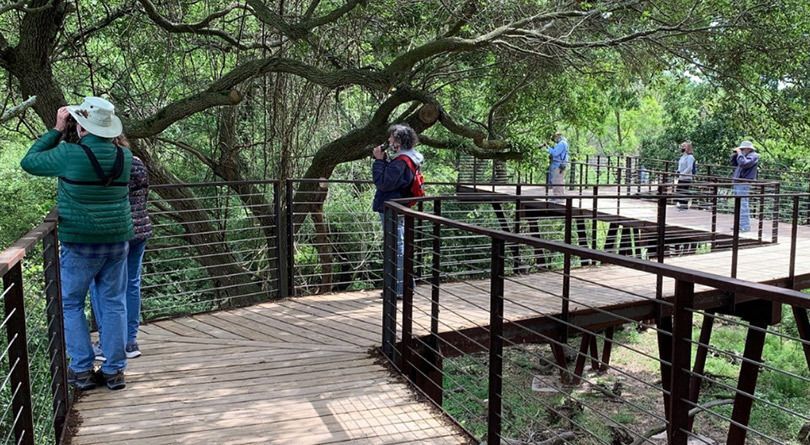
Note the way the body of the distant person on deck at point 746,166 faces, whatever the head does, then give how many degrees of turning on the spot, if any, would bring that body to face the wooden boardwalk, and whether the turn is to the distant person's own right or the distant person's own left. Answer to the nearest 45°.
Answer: approximately 45° to the distant person's own left

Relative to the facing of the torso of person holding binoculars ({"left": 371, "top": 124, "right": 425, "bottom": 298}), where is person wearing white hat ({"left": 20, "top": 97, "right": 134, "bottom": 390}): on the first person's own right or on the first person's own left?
on the first person's own left

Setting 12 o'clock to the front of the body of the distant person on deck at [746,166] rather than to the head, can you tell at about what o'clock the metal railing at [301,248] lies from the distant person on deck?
The metal railing is roughly at 12 o'clock from the distant person on deck.
